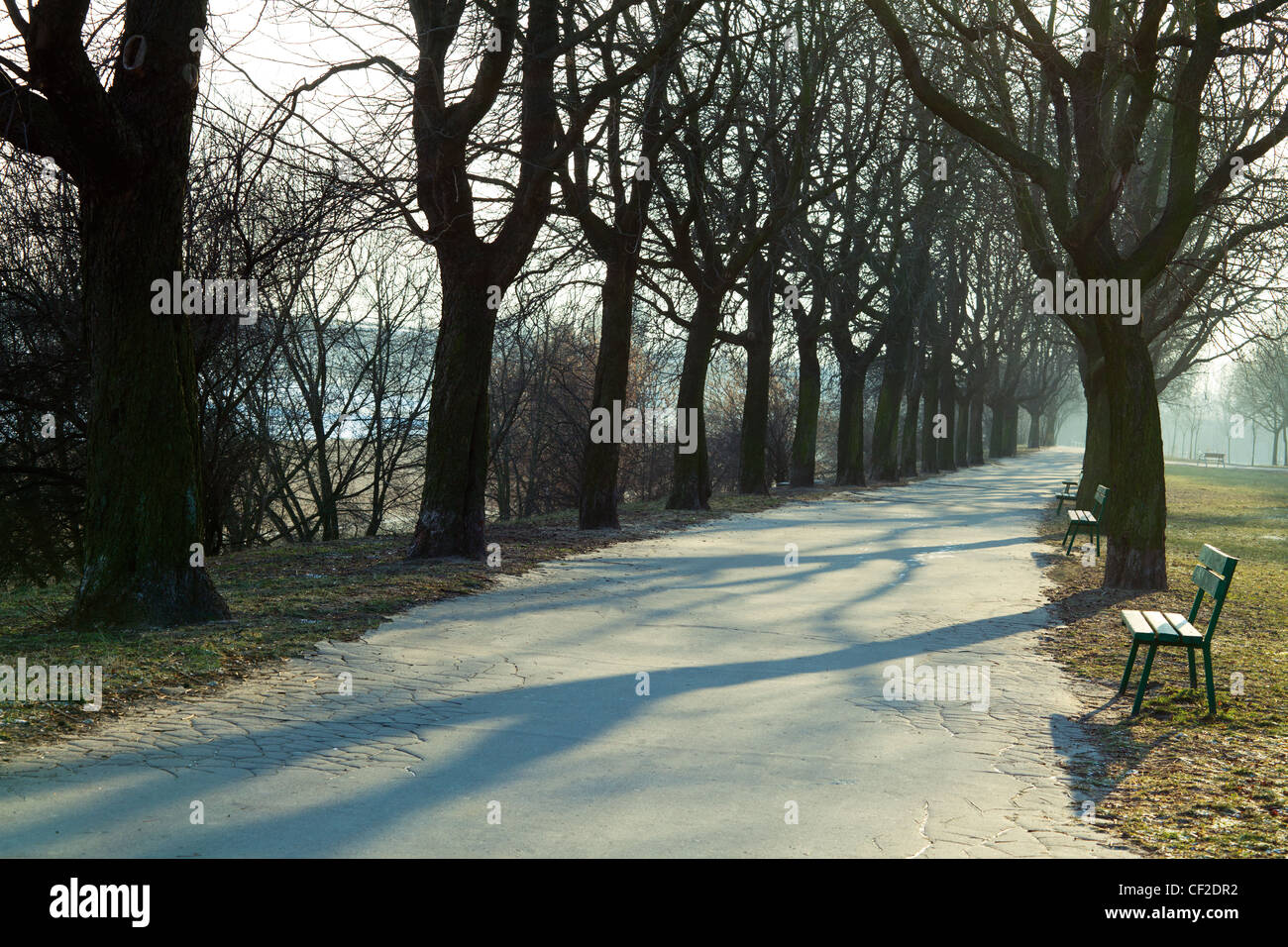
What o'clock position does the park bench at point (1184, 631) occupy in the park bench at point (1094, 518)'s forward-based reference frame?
the park bench at point (1184, 631) is roughly at 9 o'clock from the park bench at point (1094, 518).

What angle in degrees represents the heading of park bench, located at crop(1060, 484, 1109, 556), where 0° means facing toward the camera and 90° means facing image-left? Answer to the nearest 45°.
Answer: approximately 90°

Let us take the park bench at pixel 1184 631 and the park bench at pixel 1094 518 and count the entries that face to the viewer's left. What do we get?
2

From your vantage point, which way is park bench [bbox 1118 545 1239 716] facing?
to the viewer's left

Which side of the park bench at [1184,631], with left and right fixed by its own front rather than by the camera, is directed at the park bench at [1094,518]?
right
